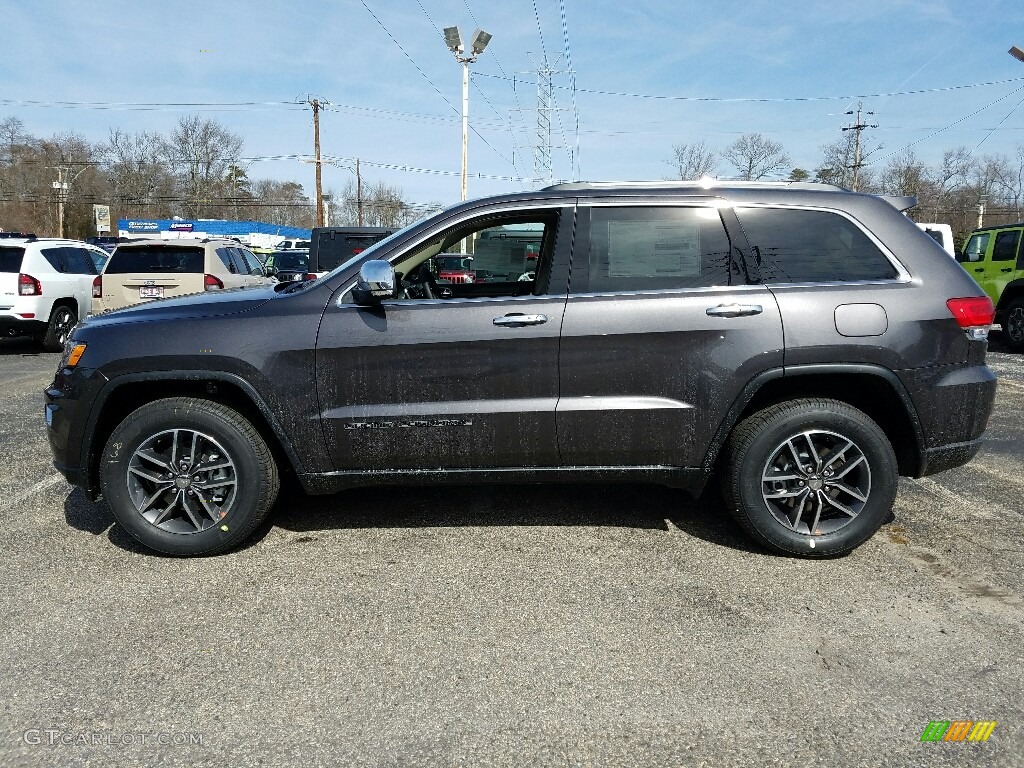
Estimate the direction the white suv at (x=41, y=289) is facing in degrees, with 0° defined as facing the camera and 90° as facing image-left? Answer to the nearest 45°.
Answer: approximately 225°

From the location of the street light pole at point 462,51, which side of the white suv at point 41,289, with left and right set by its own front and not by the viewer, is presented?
front

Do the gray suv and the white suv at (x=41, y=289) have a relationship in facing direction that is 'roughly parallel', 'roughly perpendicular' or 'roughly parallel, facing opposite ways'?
roughly perpendicular

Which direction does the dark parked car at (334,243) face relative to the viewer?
away from the camera

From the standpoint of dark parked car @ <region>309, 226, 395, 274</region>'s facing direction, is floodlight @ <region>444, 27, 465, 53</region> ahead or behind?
ahead

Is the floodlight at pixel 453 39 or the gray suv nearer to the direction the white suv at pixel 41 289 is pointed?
the floodlight

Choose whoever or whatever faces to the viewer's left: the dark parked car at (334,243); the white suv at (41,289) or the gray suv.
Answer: the gray suv

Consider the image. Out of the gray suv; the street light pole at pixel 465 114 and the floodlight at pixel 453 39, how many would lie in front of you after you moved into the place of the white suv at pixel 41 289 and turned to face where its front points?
2

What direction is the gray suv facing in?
to the viewer's left

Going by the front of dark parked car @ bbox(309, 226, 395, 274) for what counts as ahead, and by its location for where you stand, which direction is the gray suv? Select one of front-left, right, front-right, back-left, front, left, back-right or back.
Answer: back

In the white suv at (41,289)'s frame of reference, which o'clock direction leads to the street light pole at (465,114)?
The street light pole is roughly at 12 o'clock from the white suv.

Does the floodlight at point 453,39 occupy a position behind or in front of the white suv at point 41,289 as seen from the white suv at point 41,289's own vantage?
in front

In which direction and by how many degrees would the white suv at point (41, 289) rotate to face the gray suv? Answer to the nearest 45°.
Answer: approximately 135° to its right

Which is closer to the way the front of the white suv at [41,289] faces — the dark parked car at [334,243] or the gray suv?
the dark parked car

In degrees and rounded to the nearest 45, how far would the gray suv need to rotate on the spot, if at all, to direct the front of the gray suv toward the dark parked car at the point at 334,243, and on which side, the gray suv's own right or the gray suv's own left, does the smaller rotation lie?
approximately 90° to the gray suv's own right

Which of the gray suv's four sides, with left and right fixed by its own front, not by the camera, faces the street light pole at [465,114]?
right
